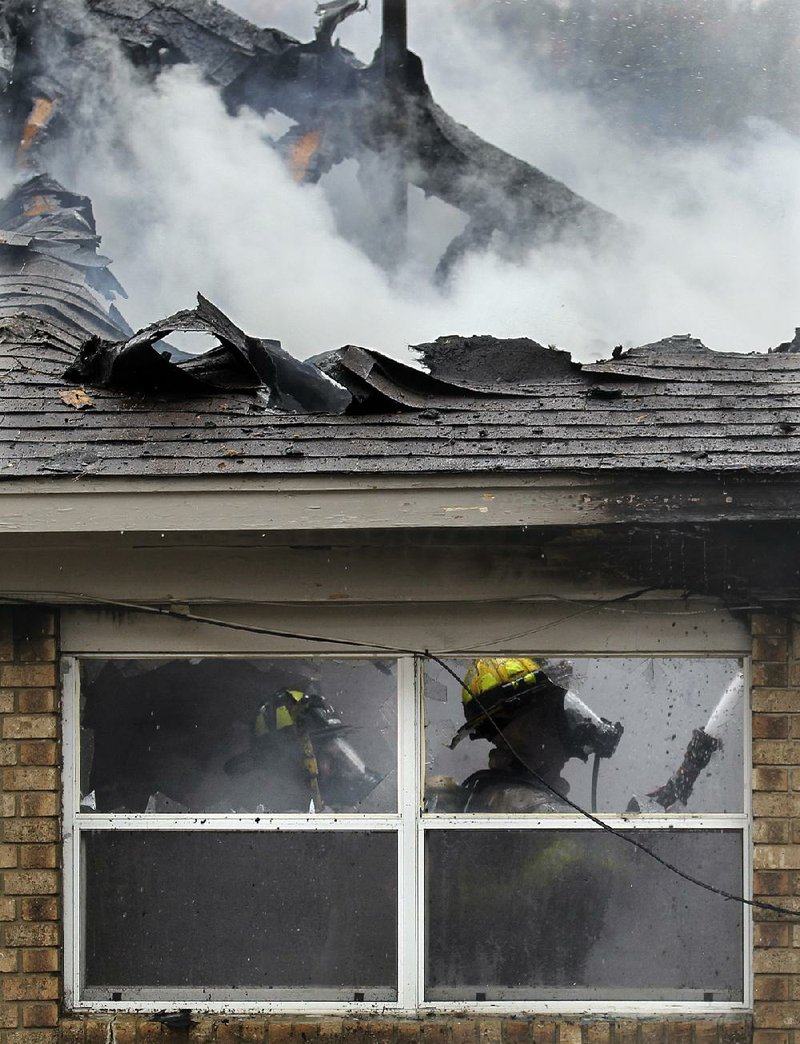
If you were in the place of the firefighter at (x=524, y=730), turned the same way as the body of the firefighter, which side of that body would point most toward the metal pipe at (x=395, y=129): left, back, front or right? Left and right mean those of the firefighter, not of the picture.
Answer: left

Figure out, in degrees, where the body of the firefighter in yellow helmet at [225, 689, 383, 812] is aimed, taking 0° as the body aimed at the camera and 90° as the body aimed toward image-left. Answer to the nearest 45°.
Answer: approximately 270°

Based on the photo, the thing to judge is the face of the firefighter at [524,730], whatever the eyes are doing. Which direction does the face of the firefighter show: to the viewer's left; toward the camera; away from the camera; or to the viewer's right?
to the viewer's right

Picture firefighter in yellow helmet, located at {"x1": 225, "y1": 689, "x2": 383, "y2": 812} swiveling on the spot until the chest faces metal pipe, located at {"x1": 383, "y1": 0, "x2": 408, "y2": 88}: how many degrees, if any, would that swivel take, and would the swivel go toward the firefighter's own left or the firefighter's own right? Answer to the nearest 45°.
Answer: approximately 90° to the firefighter's own left

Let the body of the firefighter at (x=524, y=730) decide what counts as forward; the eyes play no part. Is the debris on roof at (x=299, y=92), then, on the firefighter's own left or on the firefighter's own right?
on the firefighter's own left

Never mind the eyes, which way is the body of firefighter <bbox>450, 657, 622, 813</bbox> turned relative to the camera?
to the viewer's right

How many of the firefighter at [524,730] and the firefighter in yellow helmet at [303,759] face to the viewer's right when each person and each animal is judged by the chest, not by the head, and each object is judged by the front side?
2
